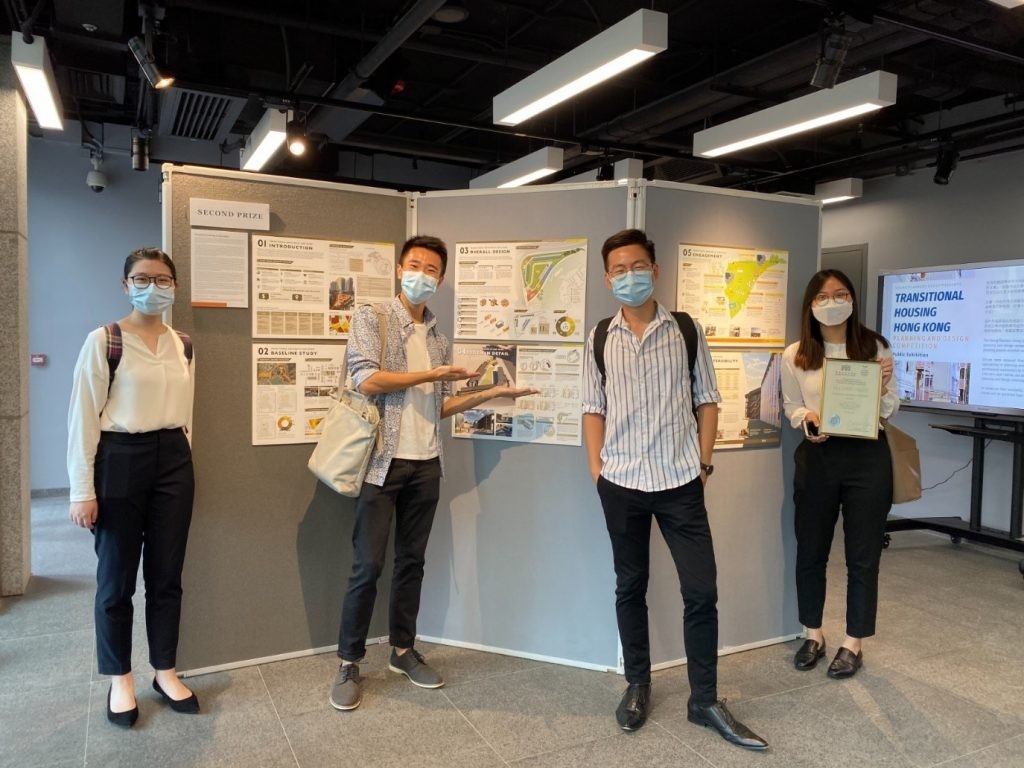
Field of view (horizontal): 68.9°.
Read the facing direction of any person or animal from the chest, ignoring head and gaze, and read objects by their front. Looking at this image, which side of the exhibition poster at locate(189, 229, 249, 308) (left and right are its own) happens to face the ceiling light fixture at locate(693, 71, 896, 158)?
left

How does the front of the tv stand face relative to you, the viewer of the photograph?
facing the viewer and to the left of the viewer

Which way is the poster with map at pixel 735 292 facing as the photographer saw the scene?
facing the viewer

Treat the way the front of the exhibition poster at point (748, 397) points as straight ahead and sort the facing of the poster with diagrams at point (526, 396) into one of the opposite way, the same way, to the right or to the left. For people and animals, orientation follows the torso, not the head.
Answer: the same way

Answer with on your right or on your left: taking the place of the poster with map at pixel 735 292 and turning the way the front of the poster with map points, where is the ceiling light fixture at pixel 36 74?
on your right

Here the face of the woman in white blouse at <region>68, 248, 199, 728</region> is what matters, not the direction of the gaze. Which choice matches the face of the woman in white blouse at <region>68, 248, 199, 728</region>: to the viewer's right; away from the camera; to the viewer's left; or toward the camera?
toward the camera

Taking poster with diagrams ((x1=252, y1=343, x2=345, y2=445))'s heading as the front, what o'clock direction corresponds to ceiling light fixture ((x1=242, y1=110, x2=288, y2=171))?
The ceiling light fixture is roughly at 6 o'clock from the poster with diagrams.

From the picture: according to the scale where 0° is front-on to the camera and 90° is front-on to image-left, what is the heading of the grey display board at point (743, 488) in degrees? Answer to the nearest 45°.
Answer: approximately 315°

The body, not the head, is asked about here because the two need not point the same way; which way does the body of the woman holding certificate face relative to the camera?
toward the camera

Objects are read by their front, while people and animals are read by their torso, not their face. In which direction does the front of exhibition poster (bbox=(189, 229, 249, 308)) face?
toward the camera

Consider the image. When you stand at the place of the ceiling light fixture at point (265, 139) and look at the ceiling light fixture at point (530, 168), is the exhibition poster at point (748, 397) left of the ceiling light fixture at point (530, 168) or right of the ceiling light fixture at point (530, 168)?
right

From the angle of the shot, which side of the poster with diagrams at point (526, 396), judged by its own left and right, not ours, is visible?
front

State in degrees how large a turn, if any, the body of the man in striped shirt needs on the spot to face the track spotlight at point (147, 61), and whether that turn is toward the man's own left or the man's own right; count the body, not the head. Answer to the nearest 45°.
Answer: approximately 90° to the man's own right

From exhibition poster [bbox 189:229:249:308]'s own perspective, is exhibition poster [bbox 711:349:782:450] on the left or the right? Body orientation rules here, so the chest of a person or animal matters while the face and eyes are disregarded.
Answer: on its left

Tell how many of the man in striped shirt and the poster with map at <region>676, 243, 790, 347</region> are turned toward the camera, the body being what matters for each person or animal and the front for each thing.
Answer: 2

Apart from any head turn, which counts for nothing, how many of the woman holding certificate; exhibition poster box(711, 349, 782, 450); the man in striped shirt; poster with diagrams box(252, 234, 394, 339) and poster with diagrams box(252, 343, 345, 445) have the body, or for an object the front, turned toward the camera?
5

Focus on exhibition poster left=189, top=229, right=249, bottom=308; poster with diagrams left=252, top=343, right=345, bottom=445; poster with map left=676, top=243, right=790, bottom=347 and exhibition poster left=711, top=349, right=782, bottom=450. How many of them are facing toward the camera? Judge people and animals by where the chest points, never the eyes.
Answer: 4
